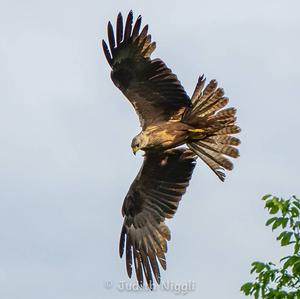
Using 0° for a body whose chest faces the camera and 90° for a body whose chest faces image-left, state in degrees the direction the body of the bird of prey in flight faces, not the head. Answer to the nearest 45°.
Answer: approximately 90°
